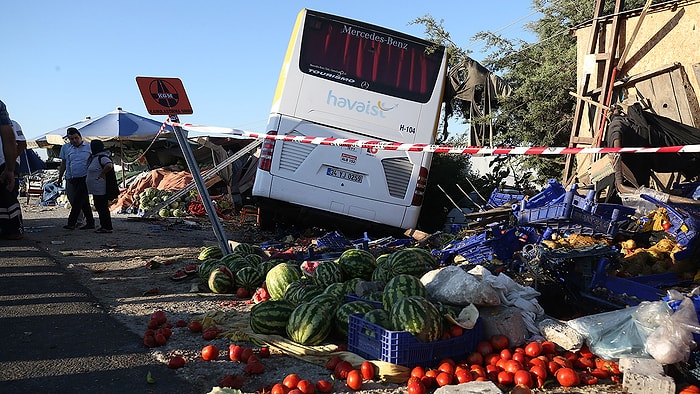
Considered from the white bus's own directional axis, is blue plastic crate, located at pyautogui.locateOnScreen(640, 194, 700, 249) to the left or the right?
on its right

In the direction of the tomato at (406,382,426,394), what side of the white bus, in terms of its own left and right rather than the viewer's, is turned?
back

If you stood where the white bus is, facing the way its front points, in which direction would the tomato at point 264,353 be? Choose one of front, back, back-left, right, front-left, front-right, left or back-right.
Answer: back

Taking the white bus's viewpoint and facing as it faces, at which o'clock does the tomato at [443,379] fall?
The tomato is roughly at 6 o'clock from the white bus.

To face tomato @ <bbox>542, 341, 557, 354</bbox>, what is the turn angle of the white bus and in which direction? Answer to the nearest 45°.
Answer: approximately 180°

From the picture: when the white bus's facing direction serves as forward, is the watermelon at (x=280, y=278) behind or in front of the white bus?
behind

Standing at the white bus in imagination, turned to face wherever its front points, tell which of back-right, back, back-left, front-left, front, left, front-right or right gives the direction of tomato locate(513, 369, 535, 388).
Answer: back

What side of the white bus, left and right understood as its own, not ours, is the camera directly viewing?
back

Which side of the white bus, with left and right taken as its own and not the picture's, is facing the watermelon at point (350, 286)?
back

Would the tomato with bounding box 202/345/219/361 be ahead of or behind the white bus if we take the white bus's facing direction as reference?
behind

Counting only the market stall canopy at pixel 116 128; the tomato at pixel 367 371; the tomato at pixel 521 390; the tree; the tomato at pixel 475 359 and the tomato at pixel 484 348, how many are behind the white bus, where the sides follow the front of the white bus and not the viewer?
4

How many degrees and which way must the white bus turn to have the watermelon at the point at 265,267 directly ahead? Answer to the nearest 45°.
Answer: approximately 180°

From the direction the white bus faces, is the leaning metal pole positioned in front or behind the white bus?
behind

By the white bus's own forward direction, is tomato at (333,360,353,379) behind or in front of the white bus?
behind

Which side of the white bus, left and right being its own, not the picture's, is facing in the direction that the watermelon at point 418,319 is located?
back

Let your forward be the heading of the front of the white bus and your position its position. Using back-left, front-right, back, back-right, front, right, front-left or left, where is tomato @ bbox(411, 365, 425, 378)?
back

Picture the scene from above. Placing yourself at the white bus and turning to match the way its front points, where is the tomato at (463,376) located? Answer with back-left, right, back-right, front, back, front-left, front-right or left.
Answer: back

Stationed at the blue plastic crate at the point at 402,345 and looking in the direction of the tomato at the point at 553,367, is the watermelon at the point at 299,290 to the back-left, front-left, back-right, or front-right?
back-left

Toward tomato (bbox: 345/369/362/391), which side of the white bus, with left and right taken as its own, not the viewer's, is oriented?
back

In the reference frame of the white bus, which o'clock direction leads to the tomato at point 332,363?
The tomato is roughly at 6 o'clock from the white bus.

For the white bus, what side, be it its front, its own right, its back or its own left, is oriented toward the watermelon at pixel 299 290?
back

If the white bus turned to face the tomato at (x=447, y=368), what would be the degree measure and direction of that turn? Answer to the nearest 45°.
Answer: approximately 180°
